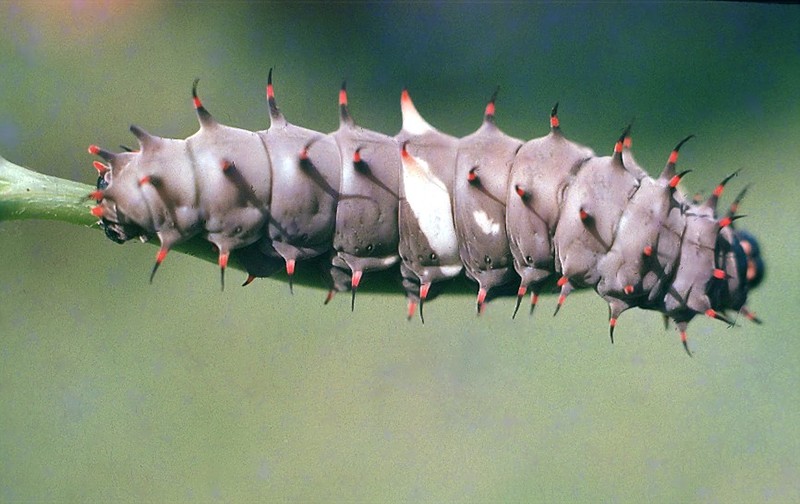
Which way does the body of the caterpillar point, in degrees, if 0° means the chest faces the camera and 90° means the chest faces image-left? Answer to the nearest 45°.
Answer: approximately 270°
